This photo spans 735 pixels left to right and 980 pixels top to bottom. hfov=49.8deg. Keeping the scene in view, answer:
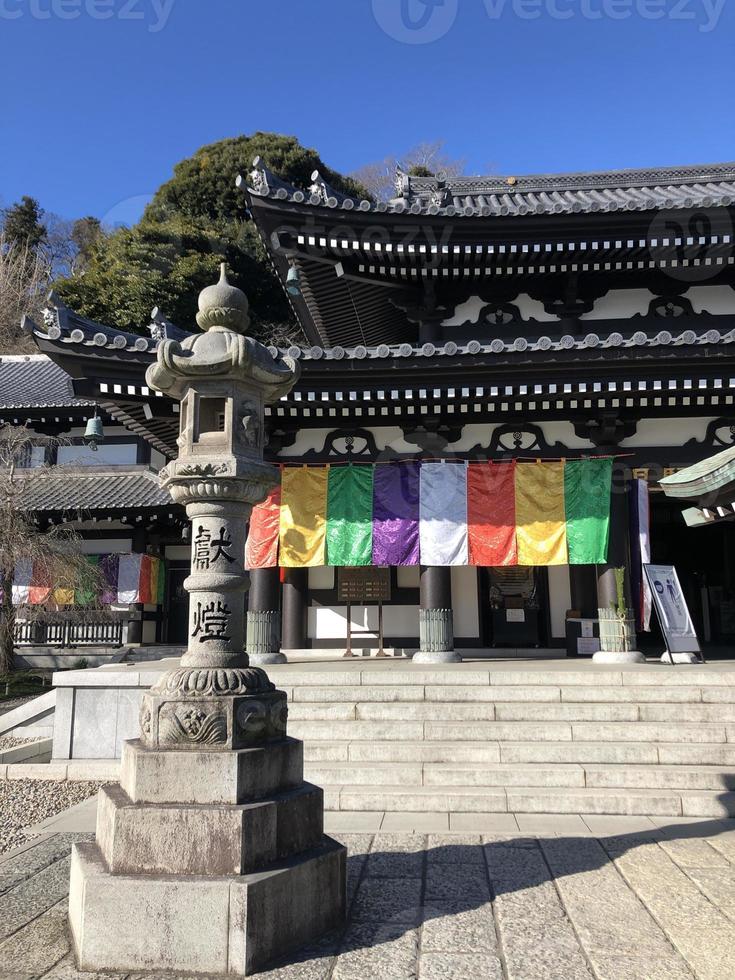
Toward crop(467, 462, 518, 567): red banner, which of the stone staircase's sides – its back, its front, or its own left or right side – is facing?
back

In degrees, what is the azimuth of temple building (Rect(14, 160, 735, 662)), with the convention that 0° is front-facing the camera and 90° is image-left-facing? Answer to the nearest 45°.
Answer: approximately 0°

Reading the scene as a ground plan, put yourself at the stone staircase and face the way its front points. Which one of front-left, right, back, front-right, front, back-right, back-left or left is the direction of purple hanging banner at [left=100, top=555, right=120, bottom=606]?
back-right

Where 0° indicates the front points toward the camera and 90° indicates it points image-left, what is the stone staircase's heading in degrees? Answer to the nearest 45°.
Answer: approximately 0°

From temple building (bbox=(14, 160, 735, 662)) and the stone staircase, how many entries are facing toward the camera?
2

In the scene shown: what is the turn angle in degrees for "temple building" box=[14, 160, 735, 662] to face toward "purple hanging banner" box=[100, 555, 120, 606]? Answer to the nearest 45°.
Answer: approximately 135° to its right

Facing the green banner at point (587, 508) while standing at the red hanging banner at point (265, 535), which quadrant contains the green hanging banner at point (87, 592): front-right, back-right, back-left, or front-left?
back-left

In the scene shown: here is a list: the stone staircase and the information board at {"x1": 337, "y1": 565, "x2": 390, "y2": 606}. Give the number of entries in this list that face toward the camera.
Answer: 2
